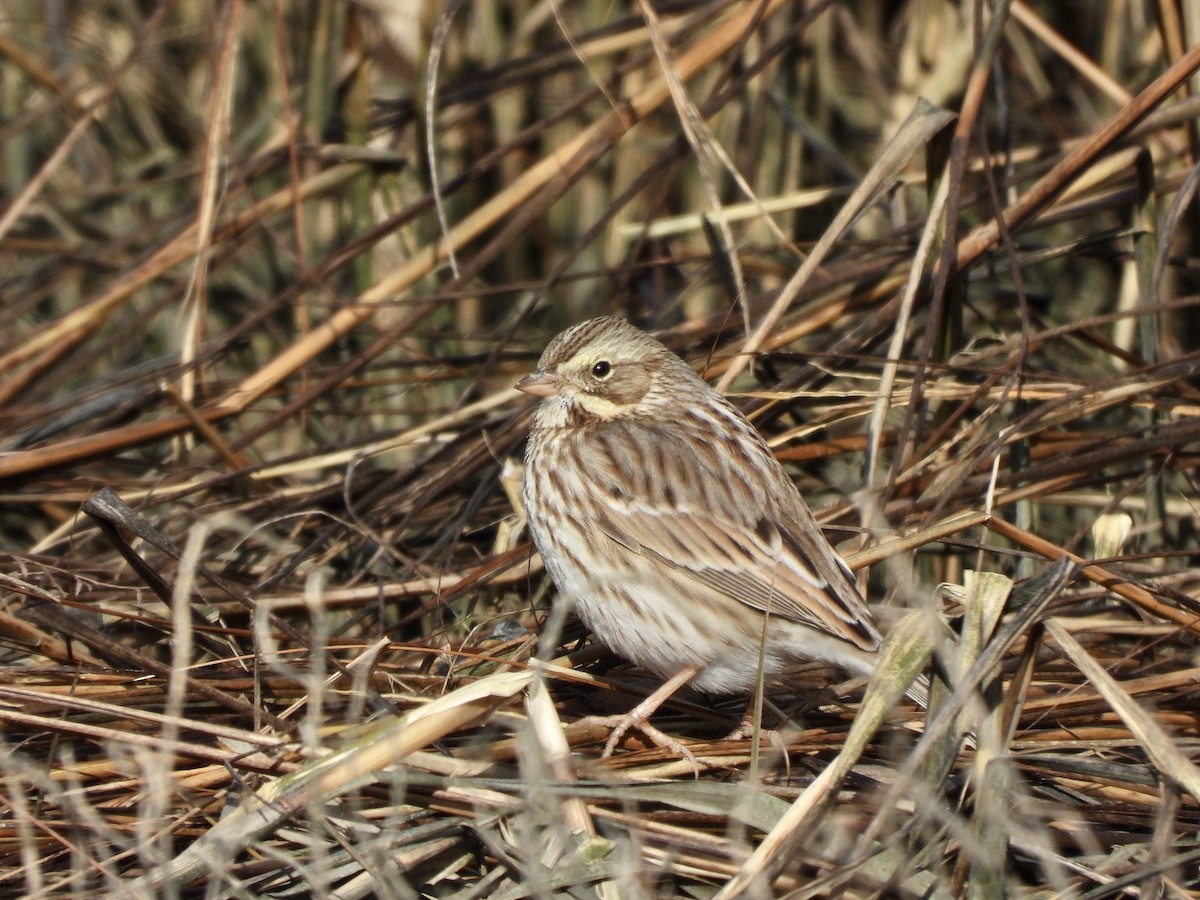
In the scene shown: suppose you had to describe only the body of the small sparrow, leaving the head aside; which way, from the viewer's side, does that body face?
to the viewer's left
